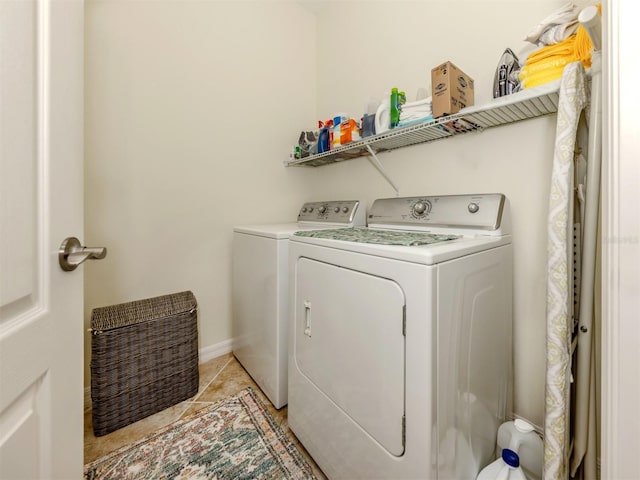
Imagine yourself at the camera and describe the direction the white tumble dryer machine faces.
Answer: facing the viewer and to the left of the viewer

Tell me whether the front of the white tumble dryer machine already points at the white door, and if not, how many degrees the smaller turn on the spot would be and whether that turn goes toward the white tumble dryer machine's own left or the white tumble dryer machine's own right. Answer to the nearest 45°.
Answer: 0° — it already faces it

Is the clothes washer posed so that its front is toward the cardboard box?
no

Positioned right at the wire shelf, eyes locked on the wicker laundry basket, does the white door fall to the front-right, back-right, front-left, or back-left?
front-left

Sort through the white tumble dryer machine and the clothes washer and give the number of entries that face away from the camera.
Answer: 0

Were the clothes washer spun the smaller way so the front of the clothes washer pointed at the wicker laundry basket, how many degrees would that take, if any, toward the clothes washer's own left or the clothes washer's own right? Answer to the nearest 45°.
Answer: approximately 45° to the clothes washer's own right

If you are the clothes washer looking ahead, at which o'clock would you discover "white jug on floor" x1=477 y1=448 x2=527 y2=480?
The white jug on floor is roughly at 9 o'clock from the clothes washer.

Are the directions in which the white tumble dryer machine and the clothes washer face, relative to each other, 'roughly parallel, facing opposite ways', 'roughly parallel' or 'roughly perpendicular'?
roughly parallel

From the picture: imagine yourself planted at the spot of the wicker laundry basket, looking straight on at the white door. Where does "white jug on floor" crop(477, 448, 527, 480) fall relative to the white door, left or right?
left
